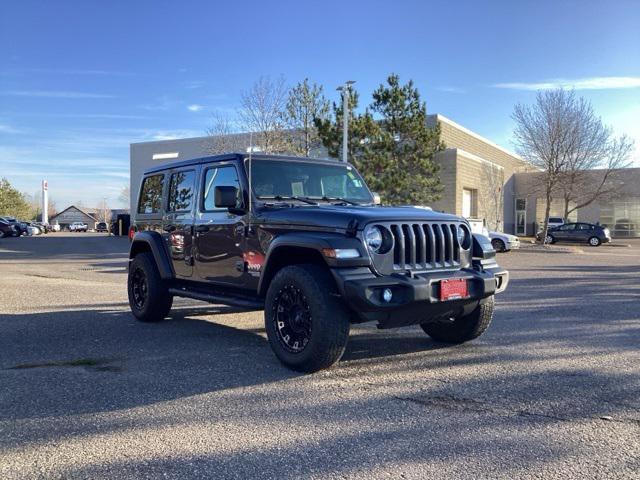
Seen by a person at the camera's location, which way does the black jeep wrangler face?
facing the viewer and to the right of the viewer

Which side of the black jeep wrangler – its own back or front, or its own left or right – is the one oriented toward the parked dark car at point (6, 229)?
back

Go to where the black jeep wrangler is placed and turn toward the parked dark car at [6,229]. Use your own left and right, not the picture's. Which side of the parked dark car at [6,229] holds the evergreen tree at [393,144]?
right

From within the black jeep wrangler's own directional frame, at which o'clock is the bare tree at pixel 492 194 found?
The bare tree is roughly at 8 o'clock from the black jeep wrangler.

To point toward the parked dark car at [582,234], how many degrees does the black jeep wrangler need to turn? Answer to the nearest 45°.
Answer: approximately 90° to its left

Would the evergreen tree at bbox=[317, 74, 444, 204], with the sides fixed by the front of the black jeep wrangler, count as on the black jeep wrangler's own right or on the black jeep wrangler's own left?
on the black jeep wrangler's own left

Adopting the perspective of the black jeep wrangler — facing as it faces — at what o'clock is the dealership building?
The dealership building is roughly at 8 o'clock from the black jeep wrangler.

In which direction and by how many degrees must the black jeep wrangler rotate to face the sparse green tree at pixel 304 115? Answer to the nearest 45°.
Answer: approximately 135° to its left
